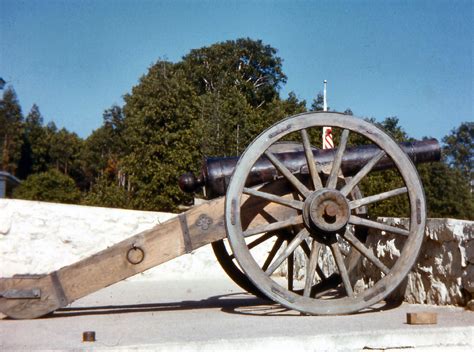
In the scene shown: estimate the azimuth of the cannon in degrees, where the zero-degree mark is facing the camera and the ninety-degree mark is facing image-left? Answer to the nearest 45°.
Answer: approximately 270°

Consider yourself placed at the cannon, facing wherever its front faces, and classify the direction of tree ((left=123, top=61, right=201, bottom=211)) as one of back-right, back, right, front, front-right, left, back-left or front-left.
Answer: left

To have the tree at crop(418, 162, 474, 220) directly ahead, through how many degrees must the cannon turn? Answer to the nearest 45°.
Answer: approximately 45° to its left

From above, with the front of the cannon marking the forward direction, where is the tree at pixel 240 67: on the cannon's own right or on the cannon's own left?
on the cannon's own left
